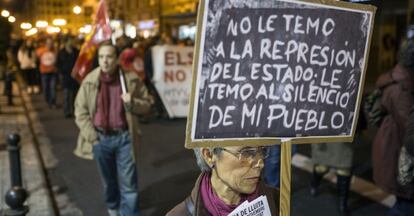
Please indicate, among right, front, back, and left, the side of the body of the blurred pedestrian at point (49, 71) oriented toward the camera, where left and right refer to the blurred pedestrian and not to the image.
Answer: front

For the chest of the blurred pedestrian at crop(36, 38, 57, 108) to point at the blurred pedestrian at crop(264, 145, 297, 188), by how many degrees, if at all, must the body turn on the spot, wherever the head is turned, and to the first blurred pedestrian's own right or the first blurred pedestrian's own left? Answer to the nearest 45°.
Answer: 0° — they already face them

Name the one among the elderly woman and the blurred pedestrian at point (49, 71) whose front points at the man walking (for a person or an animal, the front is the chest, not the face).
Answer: the blurred pedestrian

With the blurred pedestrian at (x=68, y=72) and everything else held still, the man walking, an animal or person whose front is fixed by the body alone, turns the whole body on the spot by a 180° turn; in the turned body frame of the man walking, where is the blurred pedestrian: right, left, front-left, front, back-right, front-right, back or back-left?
front

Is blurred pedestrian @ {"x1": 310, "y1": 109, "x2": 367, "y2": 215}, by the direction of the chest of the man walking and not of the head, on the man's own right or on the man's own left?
on the man's own left

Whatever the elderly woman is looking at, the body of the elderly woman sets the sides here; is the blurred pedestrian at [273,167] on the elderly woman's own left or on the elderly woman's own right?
on the elderly woman's own left

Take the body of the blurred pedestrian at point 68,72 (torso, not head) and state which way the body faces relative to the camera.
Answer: toward the camera

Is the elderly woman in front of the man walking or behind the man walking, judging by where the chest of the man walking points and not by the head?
in front

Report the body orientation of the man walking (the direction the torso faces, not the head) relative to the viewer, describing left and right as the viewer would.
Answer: facing the viewer

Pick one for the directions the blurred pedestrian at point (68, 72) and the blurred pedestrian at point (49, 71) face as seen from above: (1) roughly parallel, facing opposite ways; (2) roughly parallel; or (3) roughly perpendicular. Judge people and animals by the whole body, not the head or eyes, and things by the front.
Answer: roughly parallel

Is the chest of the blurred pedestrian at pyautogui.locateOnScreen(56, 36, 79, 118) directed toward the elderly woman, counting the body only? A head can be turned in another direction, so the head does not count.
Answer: yes

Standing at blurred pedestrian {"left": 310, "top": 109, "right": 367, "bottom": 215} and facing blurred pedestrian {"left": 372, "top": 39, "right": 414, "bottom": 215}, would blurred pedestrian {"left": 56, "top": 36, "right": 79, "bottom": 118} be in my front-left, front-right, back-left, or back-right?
back-right

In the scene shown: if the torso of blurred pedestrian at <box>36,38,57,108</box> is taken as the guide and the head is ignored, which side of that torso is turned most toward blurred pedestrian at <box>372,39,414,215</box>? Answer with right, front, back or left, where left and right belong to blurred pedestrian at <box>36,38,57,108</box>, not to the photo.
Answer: front

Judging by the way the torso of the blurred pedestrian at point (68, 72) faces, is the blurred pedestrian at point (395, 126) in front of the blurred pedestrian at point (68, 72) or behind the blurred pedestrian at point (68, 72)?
in front

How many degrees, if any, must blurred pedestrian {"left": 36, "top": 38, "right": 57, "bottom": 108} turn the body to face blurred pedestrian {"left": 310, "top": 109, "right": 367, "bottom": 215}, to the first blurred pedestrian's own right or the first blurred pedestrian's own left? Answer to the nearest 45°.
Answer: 0° — they already face them

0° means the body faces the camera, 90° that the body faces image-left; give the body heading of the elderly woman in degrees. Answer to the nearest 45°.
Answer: approximately 315°
